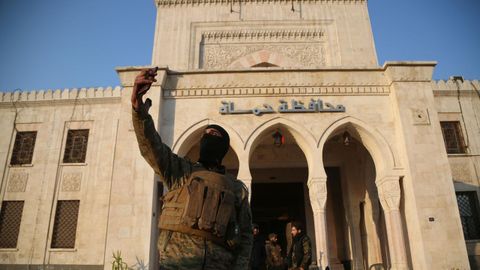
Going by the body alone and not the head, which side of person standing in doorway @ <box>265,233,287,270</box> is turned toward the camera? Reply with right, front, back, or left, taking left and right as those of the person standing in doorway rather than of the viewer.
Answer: front

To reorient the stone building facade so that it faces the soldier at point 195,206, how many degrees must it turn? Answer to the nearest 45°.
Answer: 0° — it already faces them

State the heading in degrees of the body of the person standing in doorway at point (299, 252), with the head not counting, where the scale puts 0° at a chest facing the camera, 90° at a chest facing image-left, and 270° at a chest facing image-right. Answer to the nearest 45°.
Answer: approximately 45°

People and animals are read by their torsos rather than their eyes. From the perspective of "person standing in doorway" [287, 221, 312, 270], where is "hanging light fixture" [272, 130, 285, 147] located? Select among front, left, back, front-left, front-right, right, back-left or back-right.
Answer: back-right

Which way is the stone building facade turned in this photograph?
toward the camera

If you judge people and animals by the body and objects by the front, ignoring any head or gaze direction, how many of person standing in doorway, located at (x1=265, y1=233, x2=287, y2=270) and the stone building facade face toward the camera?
2

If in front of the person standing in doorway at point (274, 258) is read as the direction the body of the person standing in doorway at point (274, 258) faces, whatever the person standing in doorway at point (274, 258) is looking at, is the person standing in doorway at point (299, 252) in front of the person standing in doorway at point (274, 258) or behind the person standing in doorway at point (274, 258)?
in front

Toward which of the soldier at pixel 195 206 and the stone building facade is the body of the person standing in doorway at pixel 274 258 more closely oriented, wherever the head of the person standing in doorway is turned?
the soldier
